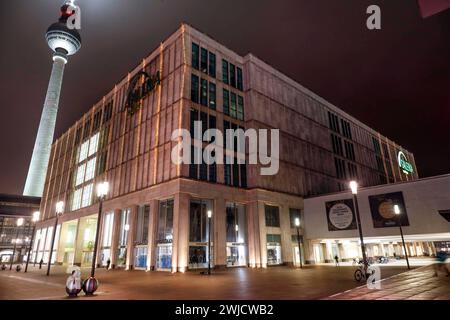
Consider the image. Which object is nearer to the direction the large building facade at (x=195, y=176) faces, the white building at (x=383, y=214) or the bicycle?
the bicycle

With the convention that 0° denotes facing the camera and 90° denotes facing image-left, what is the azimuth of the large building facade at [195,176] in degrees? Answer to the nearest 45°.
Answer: approximately 45°

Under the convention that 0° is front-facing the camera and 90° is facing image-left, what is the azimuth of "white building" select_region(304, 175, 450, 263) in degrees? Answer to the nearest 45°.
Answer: approximately 45°
